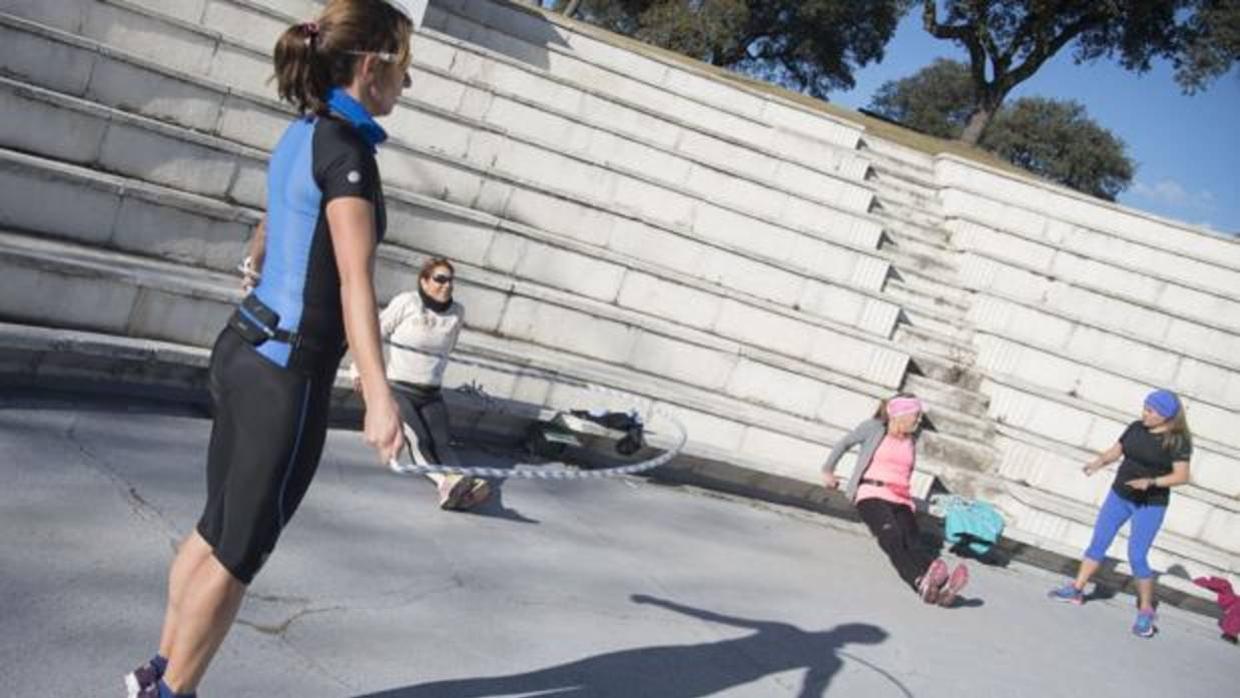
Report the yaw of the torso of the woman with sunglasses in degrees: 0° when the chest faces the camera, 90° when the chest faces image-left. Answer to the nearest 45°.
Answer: approximately 315°

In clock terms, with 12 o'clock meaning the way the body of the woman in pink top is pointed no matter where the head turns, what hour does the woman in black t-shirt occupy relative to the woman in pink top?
The woman in black t-shirt is roughly at 10 o'clock from the woman in pink top.

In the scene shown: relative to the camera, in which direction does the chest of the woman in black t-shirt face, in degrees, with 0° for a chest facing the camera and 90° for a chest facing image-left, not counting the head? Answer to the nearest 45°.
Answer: approximately 45°

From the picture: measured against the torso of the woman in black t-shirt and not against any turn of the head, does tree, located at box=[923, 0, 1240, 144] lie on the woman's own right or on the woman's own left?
on the woman's own right

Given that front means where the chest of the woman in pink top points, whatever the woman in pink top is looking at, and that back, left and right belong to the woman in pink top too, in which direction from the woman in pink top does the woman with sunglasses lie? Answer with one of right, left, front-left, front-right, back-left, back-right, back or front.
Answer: right

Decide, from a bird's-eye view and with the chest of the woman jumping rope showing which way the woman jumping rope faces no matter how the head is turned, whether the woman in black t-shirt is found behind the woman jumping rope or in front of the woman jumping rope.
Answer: in front

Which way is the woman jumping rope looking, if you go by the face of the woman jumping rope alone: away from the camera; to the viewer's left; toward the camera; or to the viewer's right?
to the viewer's right

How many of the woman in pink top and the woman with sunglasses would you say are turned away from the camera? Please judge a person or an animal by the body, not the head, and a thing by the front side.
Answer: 0

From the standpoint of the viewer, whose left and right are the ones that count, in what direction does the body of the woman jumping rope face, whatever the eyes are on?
facing away from the viewer and to the right of the viewer

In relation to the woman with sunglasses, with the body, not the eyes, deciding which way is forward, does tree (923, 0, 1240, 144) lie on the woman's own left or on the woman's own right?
on the woman's own left

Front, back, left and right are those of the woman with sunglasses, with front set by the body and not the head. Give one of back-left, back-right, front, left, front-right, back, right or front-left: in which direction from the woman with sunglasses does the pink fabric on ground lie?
front-left

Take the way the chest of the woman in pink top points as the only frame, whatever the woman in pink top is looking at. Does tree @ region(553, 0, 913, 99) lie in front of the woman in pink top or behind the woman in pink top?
behind
